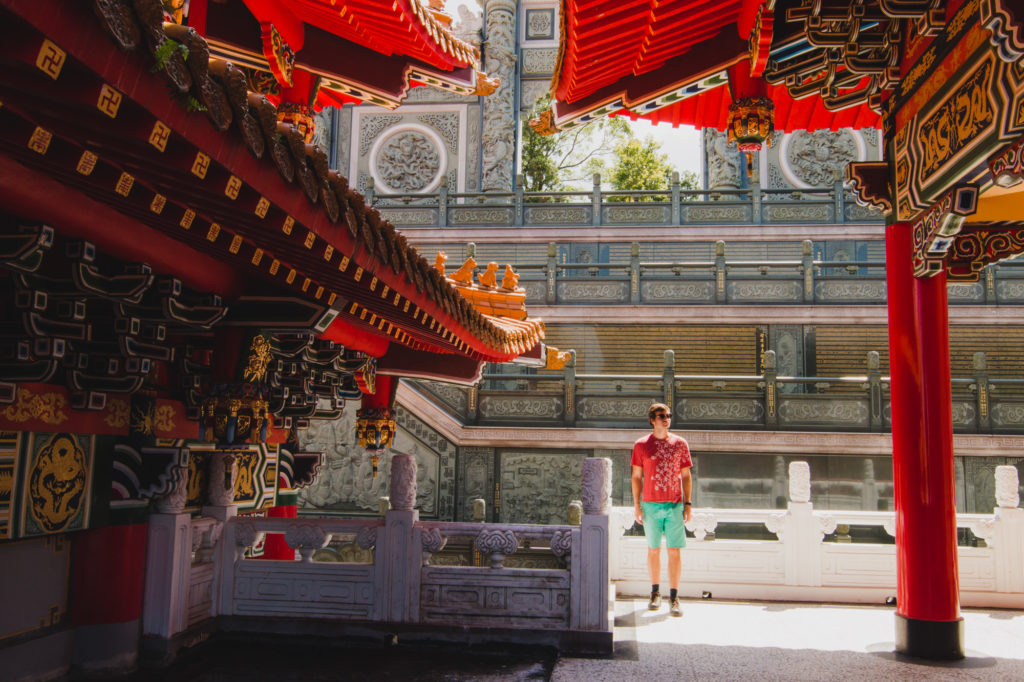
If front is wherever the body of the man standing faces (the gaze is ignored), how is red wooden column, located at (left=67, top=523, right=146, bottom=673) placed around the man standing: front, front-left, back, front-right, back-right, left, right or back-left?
front-right

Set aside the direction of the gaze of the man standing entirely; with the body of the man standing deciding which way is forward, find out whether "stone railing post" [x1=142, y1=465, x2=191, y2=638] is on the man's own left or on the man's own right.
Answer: on the man's own right

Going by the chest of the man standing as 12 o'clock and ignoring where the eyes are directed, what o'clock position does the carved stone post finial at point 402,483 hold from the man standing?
The carved stone post finial is roughly at 2 o'clock from the man standing.

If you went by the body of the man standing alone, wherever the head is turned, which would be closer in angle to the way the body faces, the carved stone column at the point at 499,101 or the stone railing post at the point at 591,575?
the stone railing post

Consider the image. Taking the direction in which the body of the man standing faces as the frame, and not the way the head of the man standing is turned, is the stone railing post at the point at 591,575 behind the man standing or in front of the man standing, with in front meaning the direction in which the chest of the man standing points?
in front

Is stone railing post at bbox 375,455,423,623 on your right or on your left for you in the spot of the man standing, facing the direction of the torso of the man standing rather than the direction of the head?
on your right

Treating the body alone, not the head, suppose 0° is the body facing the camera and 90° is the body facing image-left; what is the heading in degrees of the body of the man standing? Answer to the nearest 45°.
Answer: approximately 0°

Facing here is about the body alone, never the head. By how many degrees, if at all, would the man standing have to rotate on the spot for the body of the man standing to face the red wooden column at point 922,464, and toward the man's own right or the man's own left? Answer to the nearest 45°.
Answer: approximately 45° to the man's own left

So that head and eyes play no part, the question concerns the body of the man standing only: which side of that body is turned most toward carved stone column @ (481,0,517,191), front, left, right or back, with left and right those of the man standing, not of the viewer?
back
